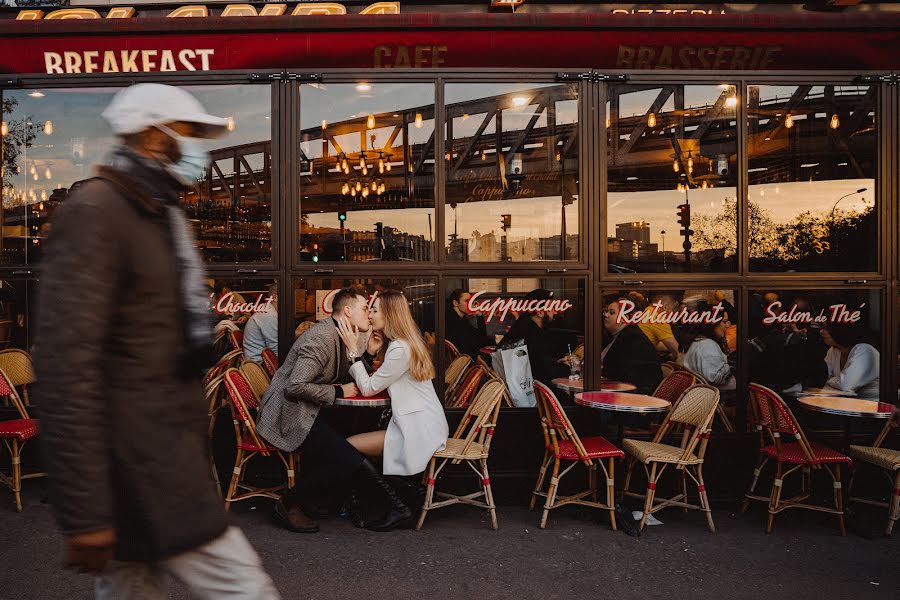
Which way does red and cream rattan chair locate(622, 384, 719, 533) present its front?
to the viewer's left

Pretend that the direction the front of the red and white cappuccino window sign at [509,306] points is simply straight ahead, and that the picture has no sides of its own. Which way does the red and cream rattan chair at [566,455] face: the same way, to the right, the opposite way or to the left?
to the left

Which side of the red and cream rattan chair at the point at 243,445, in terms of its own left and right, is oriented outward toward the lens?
right

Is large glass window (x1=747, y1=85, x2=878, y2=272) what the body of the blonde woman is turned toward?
no

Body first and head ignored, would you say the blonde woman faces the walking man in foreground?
no

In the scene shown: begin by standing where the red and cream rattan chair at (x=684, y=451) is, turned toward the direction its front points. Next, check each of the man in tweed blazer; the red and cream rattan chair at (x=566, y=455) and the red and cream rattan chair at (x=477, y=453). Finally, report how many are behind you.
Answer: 0

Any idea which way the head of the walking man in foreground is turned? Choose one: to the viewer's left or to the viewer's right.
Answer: to the viewer's right

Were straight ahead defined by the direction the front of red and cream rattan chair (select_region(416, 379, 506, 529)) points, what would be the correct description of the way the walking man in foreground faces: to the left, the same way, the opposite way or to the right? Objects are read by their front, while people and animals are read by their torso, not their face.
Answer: the opposite way

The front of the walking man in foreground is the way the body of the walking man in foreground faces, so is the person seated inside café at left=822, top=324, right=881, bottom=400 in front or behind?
in front

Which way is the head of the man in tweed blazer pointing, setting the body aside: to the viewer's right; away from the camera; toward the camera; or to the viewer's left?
to the viewer's right

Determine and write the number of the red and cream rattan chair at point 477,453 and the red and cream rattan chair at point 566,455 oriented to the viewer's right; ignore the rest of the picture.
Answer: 1

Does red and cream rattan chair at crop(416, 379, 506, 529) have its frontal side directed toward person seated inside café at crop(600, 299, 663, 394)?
no

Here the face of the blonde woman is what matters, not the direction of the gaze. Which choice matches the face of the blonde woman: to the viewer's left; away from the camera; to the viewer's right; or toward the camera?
to the viewer's left

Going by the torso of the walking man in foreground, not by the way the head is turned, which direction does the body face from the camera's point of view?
to the viewer's right
